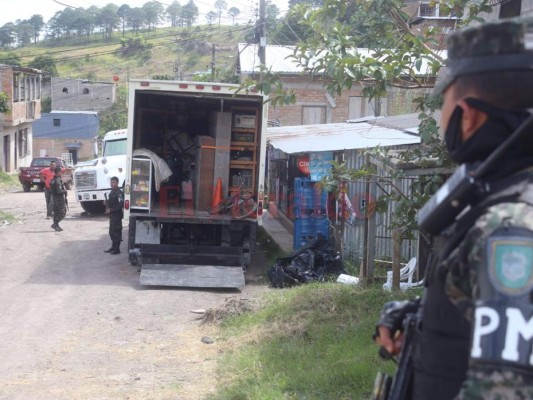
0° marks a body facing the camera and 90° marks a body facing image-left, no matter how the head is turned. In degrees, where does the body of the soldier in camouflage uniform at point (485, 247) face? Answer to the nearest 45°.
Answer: approximately 90°

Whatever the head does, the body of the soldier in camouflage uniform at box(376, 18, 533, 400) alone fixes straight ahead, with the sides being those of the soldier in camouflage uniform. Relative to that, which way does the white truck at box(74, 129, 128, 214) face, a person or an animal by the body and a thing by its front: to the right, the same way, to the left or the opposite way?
to the left

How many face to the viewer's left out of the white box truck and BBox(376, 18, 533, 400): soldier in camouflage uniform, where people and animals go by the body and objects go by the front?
1

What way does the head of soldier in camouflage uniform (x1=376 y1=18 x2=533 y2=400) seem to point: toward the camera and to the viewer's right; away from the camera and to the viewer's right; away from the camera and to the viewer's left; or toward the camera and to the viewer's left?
away from the camera and to the viewer's left

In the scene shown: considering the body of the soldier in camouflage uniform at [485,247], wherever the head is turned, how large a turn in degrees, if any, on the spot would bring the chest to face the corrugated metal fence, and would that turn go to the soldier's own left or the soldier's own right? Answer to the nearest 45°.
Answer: approximately 90° to the soldier's own right

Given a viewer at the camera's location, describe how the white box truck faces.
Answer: facing away from the viewer

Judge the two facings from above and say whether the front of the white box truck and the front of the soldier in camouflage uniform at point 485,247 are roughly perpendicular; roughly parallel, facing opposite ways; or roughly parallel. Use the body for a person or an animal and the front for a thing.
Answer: roughly perpendicular

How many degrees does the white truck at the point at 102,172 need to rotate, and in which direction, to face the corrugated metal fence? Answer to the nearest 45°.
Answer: approximately 45° to its left

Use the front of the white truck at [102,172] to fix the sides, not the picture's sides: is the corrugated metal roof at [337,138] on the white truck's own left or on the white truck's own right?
on the white truck's own left

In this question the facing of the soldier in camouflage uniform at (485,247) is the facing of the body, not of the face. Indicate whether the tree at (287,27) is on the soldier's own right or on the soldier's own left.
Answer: on the soldier's own right
